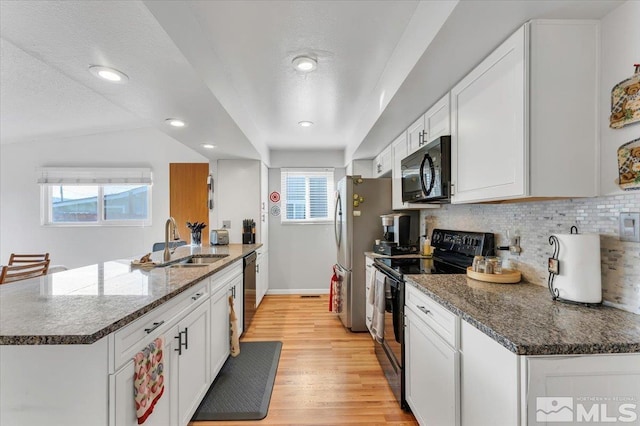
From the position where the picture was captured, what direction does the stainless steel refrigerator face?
facing to the left of the viewer

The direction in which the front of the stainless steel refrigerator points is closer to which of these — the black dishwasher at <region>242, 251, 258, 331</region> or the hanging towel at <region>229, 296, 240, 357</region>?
the black dishwasher

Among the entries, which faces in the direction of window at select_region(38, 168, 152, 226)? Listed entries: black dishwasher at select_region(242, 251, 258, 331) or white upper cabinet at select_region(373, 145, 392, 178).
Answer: the white upper cabinet

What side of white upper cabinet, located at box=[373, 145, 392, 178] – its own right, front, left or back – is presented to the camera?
left

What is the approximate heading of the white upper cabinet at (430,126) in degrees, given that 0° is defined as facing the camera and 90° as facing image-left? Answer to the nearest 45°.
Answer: approximately 90°

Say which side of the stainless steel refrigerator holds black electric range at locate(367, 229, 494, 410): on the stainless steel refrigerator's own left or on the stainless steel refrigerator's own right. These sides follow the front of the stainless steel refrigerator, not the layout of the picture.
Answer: on the stainless steel refrigerator's own left

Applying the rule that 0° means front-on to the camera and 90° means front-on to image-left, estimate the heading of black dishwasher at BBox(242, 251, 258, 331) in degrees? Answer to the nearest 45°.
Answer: approximately 270°

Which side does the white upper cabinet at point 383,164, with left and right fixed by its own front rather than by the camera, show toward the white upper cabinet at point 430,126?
left

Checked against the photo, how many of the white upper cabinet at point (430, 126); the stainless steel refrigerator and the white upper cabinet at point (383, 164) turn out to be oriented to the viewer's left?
3

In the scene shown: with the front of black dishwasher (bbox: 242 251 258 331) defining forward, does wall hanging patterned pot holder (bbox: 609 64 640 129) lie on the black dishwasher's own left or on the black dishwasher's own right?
on the black dishwasher's own right

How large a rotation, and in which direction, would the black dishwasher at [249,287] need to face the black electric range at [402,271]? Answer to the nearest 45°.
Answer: approximately 45° to its right

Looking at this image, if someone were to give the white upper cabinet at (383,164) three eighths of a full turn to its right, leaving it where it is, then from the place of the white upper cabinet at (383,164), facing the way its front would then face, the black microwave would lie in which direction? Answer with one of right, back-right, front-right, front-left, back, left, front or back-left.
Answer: back-right

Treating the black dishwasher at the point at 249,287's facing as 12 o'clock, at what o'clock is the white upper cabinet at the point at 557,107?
The white upper cabinet is roughly at 2 o'clock from the black dishwasher.

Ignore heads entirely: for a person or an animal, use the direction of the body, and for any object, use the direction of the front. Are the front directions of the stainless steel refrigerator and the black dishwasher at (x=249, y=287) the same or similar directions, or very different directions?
very different directions
